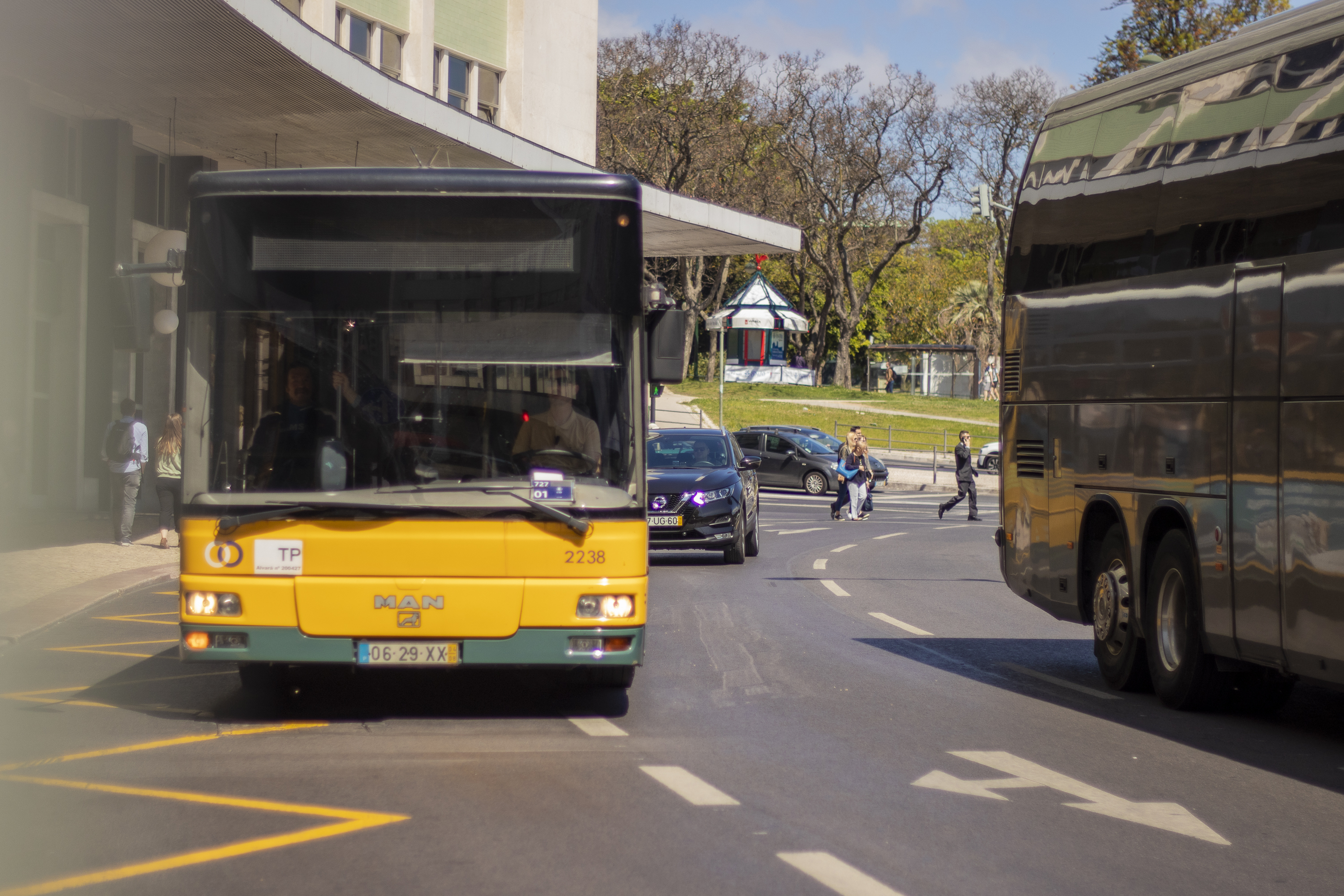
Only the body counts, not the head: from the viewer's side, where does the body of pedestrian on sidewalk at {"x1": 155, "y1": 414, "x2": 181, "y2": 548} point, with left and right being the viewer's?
facing away from the viewer

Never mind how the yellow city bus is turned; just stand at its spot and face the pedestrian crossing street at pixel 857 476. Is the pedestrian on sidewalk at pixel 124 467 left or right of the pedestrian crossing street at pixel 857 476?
left

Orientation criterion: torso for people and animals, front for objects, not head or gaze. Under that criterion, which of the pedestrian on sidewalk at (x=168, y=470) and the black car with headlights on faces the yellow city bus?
the black car with headlights on

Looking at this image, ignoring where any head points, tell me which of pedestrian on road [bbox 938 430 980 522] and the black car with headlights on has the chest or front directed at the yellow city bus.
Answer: the black car with headlights on

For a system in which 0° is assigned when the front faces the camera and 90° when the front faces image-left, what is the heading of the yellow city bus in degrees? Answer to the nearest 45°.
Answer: approximately 0°

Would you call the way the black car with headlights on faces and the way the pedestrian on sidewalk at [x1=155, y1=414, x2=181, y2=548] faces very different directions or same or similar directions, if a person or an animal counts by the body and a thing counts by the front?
very different directions
